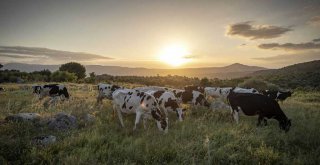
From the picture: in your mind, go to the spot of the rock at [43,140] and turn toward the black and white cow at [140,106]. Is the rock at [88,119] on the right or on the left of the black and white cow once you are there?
left

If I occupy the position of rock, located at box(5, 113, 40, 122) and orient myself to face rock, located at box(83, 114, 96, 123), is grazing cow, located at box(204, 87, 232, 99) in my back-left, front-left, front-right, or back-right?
front-left

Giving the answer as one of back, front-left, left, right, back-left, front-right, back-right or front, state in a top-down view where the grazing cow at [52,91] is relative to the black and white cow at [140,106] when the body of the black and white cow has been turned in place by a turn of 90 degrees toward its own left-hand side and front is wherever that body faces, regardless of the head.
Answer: front-left

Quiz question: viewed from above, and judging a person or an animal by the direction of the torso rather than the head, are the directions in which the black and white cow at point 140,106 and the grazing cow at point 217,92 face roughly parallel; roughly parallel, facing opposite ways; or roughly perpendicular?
roughly parallel

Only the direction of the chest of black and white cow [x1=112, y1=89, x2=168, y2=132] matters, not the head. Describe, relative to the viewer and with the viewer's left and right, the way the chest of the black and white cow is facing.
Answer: facing to the right of the viewer

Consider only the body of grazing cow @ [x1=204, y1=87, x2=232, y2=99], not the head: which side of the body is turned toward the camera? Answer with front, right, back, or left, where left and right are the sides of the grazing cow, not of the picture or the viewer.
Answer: right
